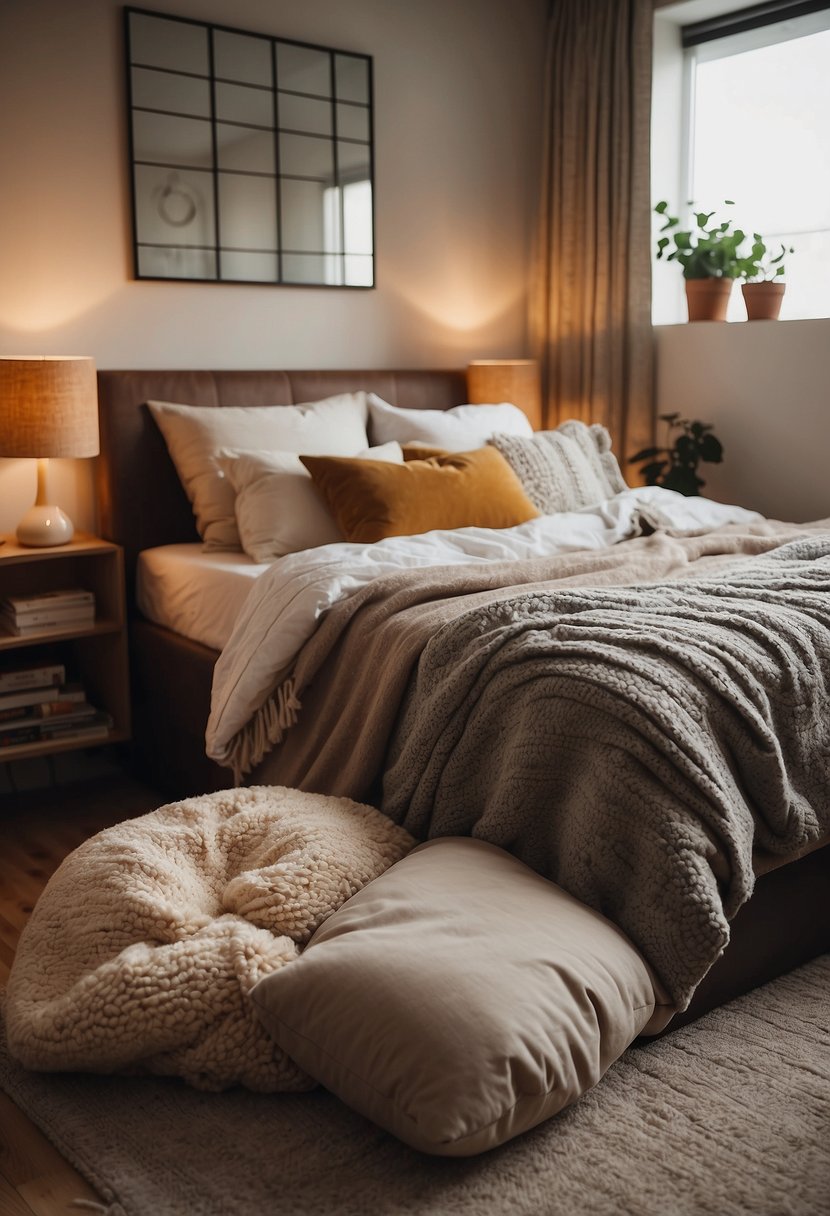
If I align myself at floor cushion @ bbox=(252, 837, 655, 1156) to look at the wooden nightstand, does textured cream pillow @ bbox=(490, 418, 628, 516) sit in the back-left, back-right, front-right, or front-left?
front-right

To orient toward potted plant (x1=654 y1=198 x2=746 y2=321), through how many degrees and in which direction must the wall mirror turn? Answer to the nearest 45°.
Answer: approximately 45° to its left

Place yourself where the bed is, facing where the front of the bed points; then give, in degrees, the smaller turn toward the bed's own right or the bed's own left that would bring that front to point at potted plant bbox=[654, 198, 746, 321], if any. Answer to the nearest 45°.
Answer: approximately 90° to the bed's own left

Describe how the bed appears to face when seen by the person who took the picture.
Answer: facing the viewer and to the right of the viewer

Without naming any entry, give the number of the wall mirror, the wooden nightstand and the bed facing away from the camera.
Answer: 0

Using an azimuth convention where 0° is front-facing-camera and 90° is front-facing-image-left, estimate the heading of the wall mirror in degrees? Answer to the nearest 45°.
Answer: approximately 315°
